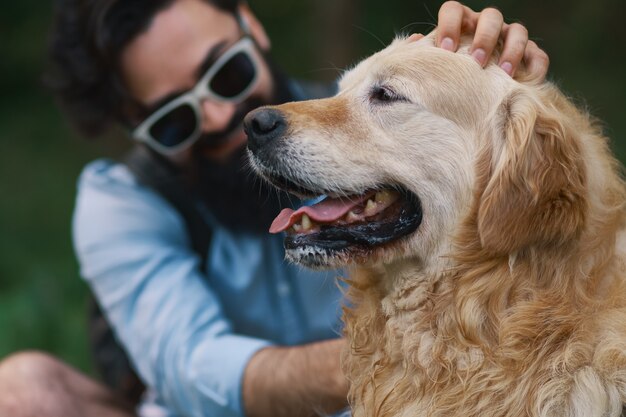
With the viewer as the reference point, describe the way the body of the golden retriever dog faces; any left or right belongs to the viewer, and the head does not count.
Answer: facing to the left of the viewer
